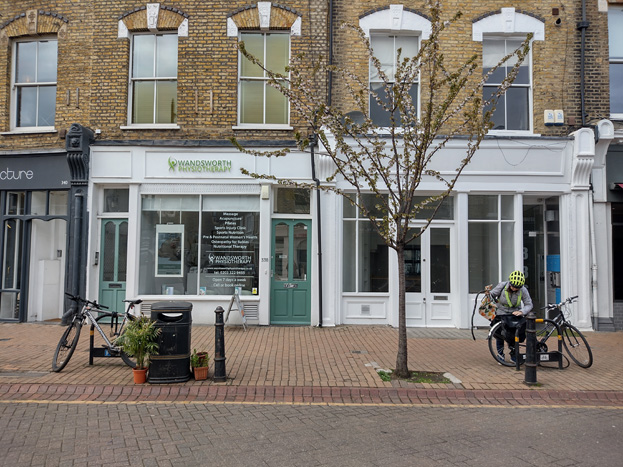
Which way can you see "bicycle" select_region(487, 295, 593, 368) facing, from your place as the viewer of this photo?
facing to the right of the viewer

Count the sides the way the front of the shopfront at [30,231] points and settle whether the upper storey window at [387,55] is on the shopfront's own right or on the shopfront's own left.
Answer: on the shopfront's own left

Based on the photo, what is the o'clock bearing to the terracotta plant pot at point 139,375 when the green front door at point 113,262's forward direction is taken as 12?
The terracotta plant pot is roughly at 12 o'clock from the green front door.

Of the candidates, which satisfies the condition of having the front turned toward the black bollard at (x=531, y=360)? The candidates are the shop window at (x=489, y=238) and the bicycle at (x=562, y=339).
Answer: the shop window

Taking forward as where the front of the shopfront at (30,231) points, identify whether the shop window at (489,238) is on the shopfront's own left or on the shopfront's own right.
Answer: on the shopfront's own left

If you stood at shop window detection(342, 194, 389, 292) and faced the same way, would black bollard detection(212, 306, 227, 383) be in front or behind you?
in front

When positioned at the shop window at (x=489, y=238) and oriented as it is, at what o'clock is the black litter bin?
The black litter bin is roughly at 1 o'clock from the shop window.
